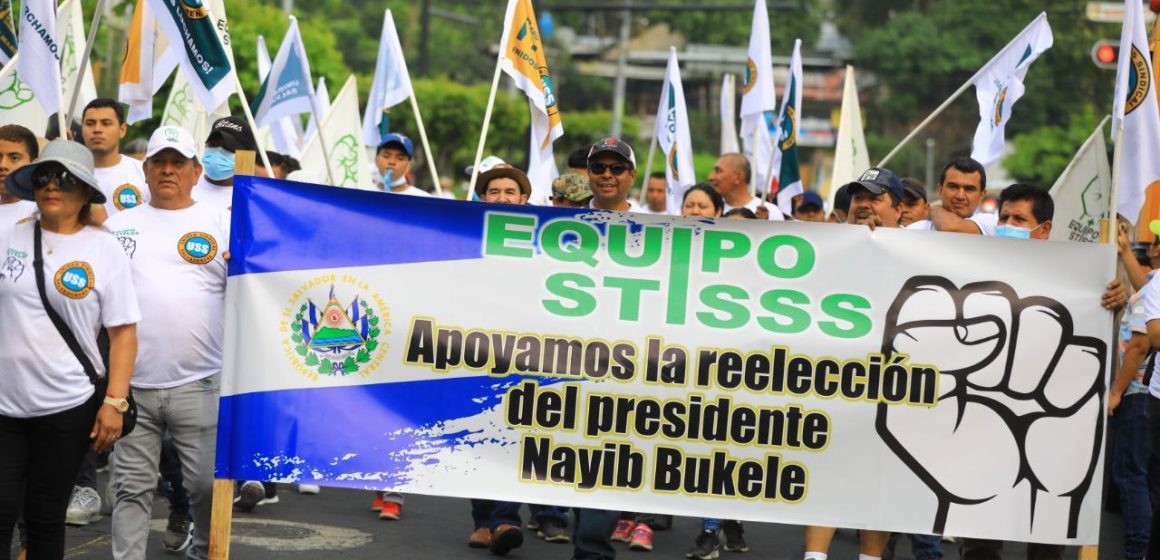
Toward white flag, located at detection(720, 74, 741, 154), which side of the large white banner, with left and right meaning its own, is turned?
back

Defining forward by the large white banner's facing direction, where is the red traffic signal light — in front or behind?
behind

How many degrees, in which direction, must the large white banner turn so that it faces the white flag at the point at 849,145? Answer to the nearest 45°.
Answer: approximately 180°

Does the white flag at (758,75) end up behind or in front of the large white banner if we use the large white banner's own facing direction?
behind

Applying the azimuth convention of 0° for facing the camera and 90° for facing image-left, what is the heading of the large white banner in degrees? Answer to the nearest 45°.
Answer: approximately 0°

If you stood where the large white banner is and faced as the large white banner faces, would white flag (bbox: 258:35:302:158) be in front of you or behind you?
behind

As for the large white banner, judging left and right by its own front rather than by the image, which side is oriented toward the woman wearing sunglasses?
right

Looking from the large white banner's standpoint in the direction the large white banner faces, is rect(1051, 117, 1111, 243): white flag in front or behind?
behind
